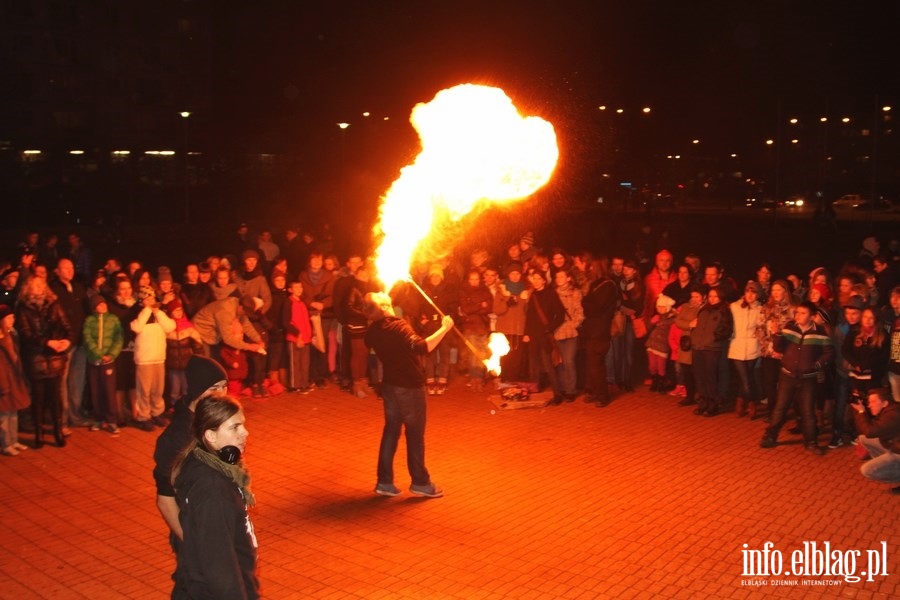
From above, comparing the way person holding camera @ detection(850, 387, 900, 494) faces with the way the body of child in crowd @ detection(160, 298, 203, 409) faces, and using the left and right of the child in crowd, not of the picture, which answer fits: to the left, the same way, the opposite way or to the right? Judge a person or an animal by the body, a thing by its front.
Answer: the opposite way

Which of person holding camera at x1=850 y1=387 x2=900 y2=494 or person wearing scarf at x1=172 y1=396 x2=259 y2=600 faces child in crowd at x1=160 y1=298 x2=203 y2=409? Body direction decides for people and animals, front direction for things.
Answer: the person holding camera

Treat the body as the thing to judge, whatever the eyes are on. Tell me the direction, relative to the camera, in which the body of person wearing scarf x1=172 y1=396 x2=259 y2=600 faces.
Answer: to the viewer's right

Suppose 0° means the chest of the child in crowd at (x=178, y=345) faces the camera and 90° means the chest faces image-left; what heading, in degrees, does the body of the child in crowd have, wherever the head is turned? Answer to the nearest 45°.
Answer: approximately 315°

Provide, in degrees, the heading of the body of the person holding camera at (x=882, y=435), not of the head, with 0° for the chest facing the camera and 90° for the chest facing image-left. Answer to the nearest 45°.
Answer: approximately 90°

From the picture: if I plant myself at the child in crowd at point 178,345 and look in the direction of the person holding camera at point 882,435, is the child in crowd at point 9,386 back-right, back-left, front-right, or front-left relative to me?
back-right

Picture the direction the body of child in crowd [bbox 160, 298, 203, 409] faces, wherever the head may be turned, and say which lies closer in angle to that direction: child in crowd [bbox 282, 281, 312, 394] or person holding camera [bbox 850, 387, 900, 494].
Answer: the person holding camera

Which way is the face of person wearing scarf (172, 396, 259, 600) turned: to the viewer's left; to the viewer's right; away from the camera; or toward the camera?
to the viewer's right

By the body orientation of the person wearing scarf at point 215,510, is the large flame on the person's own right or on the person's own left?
on the person's own left

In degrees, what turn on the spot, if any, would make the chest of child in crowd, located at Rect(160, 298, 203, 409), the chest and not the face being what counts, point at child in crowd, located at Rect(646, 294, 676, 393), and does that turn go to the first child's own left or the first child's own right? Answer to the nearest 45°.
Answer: approximately 45° to the first child's own left

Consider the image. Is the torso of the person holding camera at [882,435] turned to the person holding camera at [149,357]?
yes
